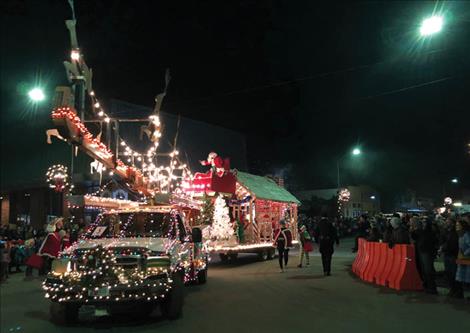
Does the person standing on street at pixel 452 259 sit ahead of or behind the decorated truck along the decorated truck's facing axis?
behind

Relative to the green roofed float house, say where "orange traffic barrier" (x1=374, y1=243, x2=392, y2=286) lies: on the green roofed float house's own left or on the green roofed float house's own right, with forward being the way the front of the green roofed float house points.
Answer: on the green roofed float house's own left

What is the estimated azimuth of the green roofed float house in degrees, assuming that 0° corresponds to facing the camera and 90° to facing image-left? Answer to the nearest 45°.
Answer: approximately 45°

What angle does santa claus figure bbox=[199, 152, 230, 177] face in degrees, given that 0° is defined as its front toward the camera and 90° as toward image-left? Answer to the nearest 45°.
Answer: approximately 45°

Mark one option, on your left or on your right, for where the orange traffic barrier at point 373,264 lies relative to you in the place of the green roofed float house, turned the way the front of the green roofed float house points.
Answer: on your left

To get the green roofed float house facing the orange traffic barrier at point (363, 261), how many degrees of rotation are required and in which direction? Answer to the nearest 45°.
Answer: approximately 90° to its left
